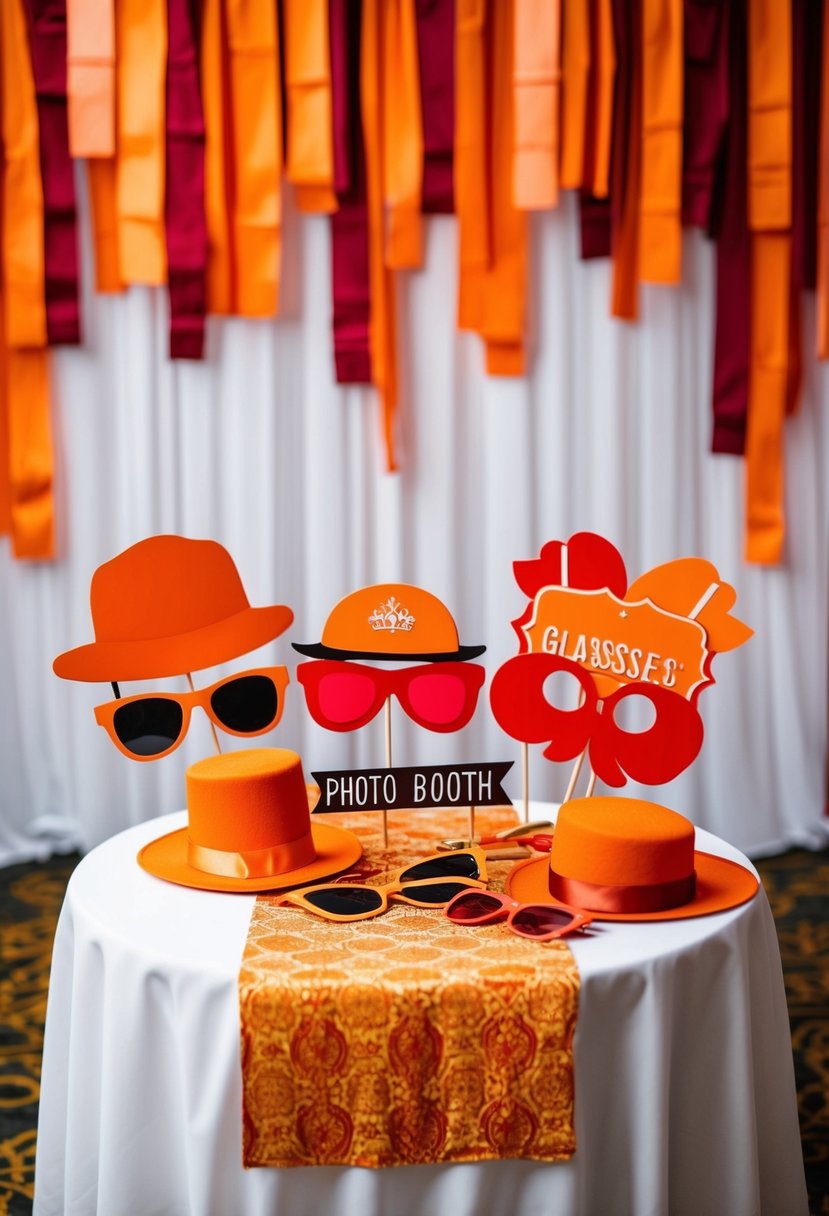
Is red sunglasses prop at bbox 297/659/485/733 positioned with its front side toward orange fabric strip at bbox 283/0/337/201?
no

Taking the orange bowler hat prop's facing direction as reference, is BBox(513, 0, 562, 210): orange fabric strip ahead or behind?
behind

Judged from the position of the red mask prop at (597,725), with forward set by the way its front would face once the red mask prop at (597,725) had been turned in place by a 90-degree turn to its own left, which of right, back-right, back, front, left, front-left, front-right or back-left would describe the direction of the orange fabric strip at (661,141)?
left

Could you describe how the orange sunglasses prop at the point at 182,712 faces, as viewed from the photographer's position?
facing the viewer

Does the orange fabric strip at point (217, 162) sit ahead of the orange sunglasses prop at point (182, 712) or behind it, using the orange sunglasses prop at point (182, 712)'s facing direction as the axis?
behind

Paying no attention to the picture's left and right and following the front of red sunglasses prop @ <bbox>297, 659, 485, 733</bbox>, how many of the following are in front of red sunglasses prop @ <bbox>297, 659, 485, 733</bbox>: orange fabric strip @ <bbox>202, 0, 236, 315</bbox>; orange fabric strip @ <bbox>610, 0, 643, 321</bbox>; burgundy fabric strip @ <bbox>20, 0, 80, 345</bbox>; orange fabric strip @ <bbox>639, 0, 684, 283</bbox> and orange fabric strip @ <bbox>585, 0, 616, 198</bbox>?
0

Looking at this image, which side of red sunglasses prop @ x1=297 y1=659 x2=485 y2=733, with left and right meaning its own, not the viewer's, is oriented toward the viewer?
front

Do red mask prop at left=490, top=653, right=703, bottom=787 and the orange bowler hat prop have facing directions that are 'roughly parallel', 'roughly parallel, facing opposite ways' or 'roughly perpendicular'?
roughly parallel

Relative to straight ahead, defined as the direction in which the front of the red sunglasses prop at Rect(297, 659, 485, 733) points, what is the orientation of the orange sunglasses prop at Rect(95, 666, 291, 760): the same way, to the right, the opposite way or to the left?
the same way

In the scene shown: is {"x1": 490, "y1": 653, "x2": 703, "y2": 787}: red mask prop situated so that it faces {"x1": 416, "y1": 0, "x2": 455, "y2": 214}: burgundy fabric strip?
no

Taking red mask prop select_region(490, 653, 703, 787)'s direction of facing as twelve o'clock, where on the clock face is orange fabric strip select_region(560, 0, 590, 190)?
The orange fabric strip is roughly at 6 o'clock from the red mask prop.

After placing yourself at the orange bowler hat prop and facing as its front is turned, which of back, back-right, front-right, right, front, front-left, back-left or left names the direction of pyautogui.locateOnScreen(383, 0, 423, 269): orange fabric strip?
back

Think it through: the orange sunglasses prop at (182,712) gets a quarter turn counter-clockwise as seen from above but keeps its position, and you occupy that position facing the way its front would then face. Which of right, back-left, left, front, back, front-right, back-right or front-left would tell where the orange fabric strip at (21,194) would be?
left

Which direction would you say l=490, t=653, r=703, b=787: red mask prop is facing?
toward the camera
